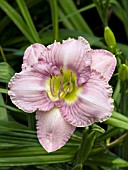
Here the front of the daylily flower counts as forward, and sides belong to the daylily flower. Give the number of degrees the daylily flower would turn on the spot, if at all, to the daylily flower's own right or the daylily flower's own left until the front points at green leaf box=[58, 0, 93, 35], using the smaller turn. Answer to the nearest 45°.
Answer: approximately 180°

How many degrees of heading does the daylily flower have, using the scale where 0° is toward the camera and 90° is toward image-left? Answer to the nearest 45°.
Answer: approximately 0°
